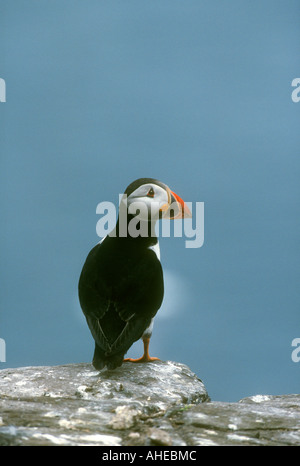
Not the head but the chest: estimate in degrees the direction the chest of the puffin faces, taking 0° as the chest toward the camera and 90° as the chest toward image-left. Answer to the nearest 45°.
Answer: approximately 225°
